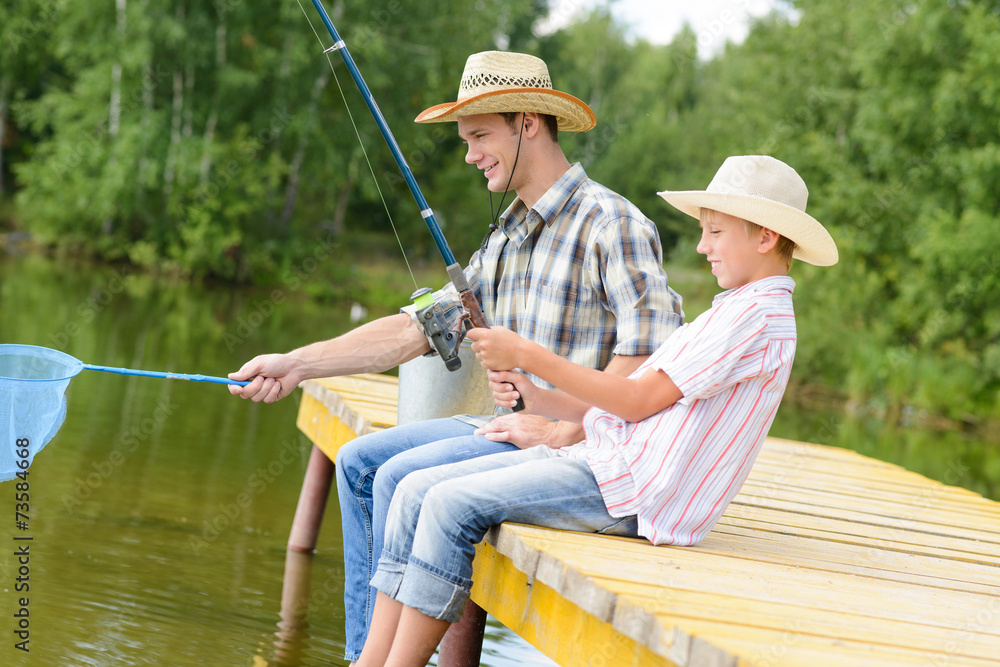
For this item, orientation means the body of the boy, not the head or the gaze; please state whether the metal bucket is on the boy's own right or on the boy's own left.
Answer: on the boy's own right

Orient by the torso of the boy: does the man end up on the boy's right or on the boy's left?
on the boy's right

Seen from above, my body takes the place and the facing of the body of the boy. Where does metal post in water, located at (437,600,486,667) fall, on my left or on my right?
on my right

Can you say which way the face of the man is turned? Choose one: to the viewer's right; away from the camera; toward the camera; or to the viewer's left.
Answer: to the viewer's left

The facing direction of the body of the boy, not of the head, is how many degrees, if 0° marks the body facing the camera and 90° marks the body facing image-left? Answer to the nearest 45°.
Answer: approximately 90°

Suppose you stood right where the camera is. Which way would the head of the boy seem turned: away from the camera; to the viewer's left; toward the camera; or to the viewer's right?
to the viewer's left

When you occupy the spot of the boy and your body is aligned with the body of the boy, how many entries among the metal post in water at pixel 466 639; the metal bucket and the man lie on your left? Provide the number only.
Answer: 0
